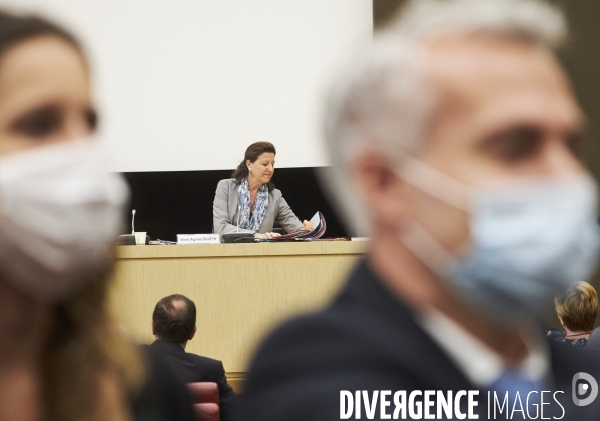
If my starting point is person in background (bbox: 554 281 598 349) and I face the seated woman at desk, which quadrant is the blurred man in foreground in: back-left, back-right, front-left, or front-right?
back-left

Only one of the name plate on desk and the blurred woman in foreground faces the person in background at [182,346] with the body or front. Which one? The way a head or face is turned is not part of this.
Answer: the name plate on desk

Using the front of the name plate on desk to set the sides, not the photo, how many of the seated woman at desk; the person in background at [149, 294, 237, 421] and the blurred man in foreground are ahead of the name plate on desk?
2

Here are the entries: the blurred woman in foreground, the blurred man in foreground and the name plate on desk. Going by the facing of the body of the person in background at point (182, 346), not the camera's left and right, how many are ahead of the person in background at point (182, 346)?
1

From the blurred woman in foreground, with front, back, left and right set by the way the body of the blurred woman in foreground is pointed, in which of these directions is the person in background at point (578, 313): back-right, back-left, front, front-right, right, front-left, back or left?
left

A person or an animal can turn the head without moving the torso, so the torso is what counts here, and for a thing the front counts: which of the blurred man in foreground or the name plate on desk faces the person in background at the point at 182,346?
the name plate on desk

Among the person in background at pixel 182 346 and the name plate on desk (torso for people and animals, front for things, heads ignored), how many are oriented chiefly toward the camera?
1

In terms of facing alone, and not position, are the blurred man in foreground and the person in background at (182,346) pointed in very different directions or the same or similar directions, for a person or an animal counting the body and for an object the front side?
very different directions

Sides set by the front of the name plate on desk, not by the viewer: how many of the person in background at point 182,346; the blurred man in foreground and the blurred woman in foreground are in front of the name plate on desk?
3

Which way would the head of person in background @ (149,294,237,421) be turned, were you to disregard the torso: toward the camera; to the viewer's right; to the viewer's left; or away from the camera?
away from the camera

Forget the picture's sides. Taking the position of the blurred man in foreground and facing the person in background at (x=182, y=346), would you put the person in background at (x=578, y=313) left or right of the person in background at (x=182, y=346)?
right

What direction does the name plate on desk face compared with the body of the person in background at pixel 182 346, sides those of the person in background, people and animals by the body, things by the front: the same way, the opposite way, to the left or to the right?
the opposite way

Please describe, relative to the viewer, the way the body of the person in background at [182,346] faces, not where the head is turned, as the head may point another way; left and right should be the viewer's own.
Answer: facing away from the viewer
